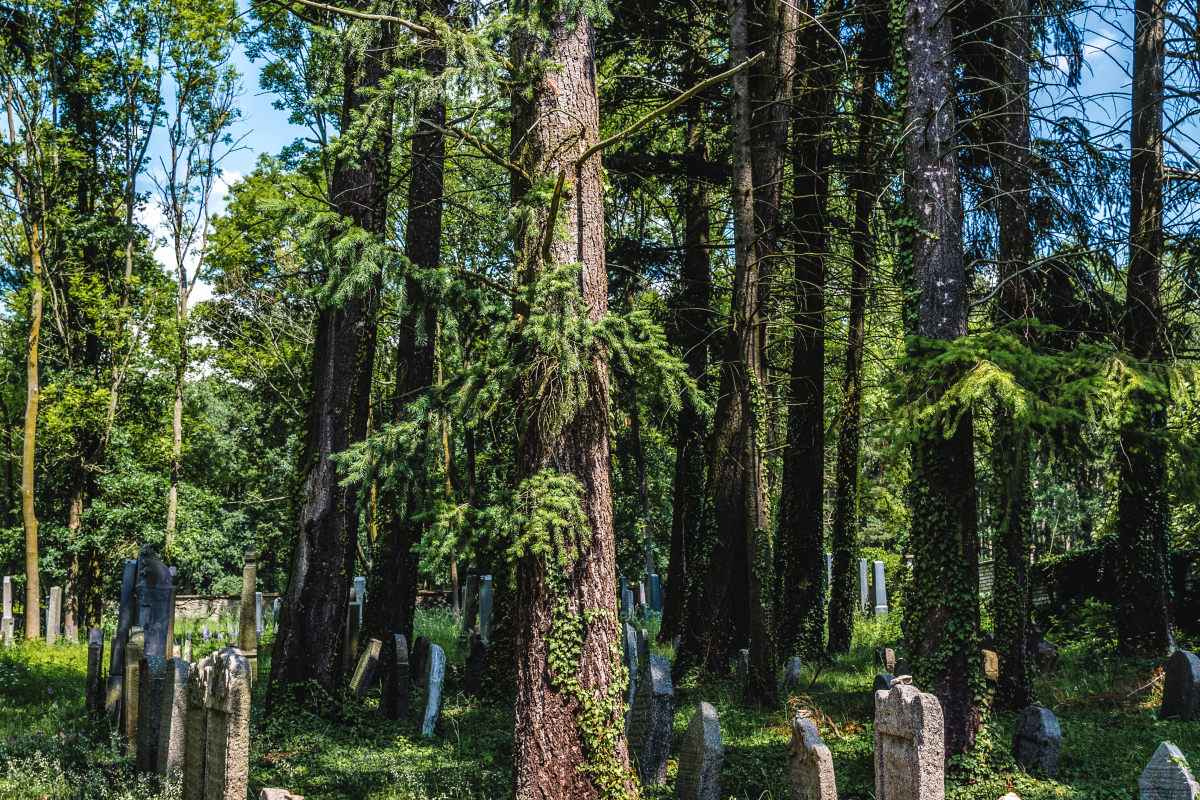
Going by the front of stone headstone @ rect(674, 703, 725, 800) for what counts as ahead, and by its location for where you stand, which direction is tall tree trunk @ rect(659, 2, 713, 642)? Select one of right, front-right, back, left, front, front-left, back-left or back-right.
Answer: back-right

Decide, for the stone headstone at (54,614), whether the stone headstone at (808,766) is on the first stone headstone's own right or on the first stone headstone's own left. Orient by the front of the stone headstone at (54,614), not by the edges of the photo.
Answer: on the first stone headstone's own left

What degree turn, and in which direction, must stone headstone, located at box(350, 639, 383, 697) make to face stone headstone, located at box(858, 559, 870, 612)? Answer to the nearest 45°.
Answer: approximately 180°

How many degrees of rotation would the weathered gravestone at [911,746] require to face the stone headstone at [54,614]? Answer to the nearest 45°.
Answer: approximately 90° to its right

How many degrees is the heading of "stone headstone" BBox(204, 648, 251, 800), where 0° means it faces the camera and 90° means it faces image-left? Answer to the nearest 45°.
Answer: approximately 45°

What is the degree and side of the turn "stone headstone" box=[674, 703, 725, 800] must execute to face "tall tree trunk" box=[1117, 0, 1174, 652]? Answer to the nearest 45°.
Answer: approximately 180°
